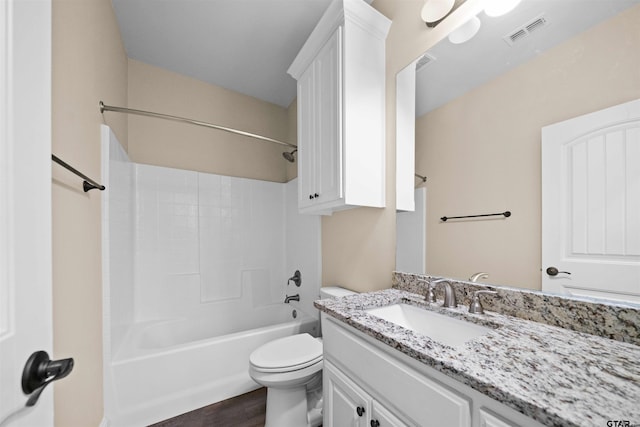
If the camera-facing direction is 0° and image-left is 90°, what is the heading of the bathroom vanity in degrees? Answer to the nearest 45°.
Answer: approximately 45°

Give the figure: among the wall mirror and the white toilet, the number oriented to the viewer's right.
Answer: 0

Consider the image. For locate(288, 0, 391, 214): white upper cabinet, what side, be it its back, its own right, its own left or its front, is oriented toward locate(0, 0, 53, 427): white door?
front

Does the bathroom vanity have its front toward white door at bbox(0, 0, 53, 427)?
yes

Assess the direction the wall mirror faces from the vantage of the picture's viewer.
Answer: facing the viewer and to the left of the viewer
